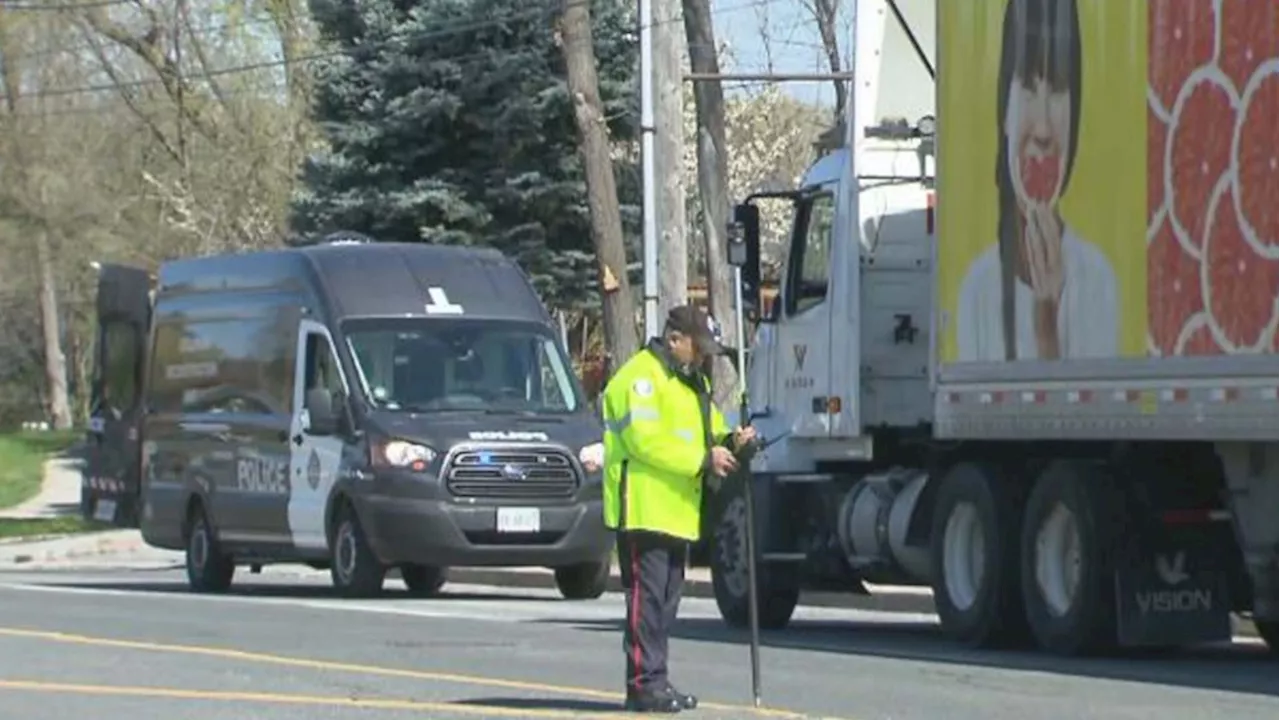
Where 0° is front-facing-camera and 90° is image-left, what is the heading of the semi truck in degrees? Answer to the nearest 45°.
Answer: approximately 135°

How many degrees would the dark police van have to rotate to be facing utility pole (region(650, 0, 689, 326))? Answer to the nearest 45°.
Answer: approximately 90° to its left

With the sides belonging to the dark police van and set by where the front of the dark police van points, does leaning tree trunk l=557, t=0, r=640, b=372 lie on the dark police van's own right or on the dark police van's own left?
on the dark police van's own left

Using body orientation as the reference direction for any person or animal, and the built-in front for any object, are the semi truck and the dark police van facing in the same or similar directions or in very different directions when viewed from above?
very different directions

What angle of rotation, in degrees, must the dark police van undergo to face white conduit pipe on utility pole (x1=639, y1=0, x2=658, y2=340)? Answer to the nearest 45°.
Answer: approximately 90° to its left

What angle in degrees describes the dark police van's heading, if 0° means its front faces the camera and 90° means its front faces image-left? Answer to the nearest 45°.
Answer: approximately 315°

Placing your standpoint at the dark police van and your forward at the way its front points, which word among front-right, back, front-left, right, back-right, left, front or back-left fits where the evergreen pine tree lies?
back-left

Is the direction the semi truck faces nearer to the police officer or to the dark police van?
the dark police van
